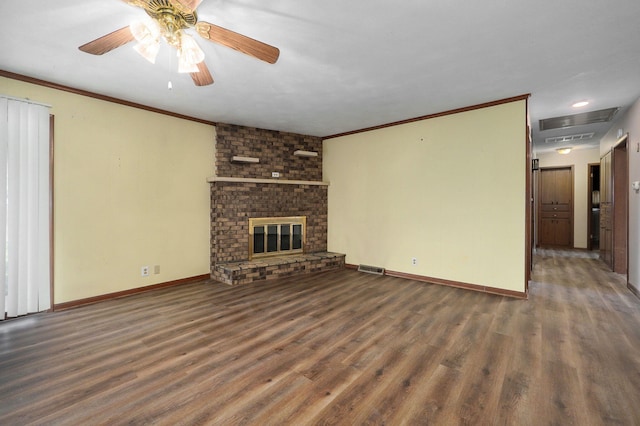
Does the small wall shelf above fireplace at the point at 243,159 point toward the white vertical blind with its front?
no

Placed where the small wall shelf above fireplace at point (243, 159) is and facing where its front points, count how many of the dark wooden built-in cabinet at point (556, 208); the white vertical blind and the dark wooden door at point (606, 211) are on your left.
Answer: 2

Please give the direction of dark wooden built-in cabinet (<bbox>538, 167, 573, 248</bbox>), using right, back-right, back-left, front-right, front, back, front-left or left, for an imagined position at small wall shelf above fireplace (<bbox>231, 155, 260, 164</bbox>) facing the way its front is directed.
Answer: left

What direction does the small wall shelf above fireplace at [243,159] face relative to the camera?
toward the camera

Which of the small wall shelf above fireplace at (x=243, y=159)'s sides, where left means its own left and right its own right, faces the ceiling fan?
front

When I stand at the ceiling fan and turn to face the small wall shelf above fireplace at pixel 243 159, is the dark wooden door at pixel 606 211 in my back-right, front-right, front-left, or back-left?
front-right

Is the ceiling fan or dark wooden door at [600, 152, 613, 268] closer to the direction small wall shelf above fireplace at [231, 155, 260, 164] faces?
the ceiling fan

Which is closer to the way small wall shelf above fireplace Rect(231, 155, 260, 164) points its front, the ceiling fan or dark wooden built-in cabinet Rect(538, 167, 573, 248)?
the ceiling fan

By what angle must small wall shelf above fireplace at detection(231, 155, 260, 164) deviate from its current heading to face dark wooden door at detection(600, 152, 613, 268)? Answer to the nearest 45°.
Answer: approximately 90° to its left

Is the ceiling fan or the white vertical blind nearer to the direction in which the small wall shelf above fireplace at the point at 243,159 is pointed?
the ceiling fan
